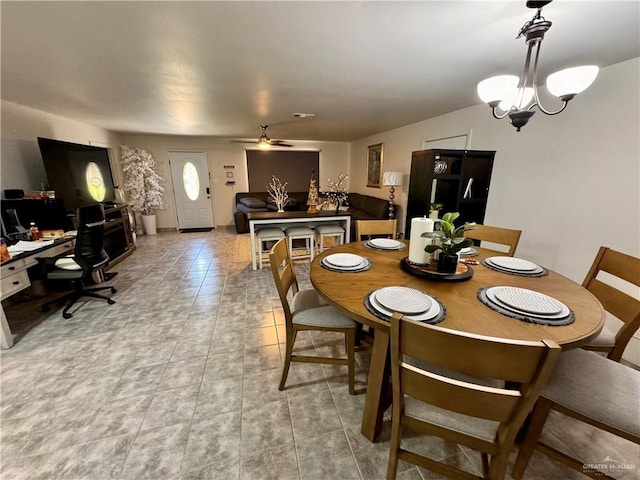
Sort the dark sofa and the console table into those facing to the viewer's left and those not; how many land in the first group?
0

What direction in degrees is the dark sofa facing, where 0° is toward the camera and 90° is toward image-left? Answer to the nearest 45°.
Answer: approximately 0°

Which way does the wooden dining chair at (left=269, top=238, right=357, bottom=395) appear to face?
to the viewer's right

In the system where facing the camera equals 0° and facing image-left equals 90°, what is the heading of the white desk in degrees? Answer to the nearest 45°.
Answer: approximately 315°

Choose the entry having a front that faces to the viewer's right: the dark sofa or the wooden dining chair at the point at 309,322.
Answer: the wooden dining chair

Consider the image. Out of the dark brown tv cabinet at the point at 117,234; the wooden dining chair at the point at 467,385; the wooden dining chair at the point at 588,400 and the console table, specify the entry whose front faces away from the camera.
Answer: the wooden dining chair at the point at 467,385

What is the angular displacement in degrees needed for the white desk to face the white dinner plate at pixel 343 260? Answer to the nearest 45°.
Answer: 0° — it already faces it

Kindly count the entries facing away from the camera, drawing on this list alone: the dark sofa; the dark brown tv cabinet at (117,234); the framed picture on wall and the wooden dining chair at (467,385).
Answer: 1

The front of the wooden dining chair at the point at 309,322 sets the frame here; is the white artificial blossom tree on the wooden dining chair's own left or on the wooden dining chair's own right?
on the wooden dining chair's own left

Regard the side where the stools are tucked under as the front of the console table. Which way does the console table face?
toward the camera

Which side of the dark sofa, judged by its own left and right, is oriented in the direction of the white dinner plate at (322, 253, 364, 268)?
front

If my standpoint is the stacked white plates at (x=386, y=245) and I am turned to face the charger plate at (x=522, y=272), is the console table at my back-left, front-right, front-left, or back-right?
back-left

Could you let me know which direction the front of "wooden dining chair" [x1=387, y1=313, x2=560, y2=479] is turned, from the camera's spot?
facing away from the viewer

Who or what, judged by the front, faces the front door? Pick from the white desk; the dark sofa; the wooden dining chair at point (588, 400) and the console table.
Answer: the wooden dining chair

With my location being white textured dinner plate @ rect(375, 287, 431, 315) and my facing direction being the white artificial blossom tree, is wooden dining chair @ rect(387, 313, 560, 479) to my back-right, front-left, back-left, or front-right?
back-left

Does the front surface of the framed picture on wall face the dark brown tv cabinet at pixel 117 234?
yes
